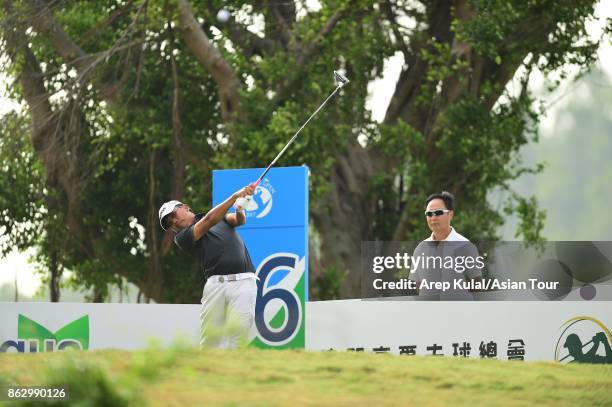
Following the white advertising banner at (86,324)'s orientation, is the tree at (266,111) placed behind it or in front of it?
behind

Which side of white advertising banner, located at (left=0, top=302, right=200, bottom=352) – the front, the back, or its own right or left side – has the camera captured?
front

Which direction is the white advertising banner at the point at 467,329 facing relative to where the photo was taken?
toward the camera

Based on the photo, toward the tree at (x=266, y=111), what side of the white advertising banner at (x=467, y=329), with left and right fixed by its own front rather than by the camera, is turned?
back
